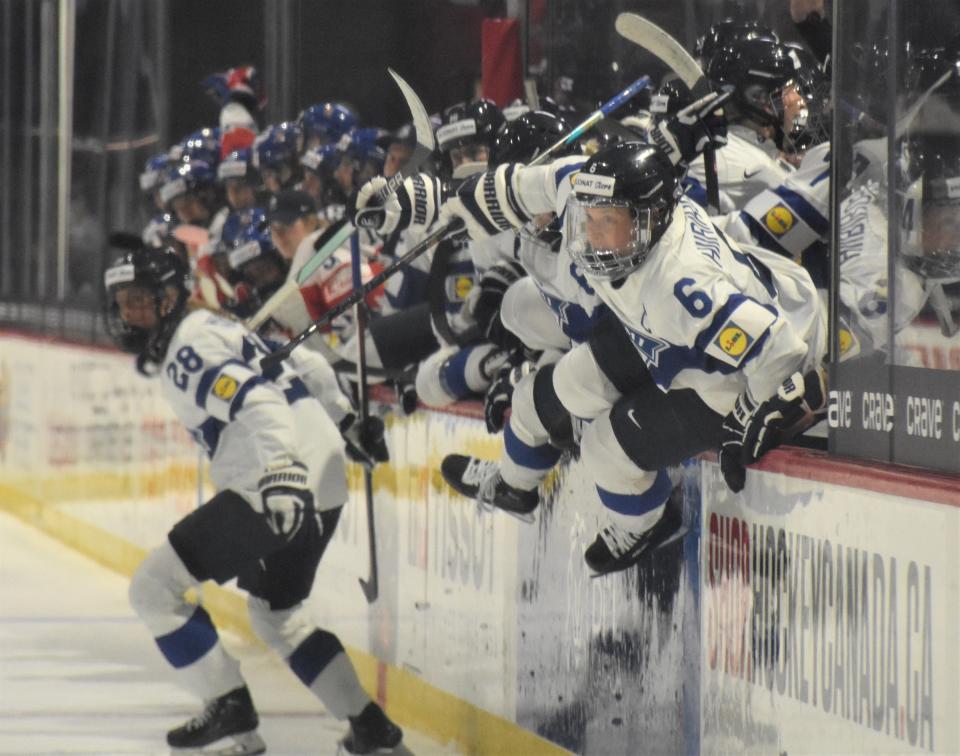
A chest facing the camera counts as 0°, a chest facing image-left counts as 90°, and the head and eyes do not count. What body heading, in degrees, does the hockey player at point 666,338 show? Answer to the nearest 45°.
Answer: approximately 45°

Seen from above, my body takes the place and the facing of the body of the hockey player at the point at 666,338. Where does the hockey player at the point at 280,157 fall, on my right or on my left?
on my right

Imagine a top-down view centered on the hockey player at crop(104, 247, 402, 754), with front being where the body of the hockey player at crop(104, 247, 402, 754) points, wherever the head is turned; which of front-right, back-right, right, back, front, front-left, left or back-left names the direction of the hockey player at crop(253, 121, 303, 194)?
right

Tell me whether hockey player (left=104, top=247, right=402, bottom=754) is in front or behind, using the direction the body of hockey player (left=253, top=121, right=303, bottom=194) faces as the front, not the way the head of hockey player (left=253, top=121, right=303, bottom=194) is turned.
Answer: in front
